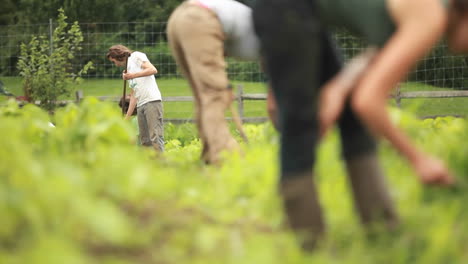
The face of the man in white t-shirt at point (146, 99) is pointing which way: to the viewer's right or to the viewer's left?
to the viewer's left

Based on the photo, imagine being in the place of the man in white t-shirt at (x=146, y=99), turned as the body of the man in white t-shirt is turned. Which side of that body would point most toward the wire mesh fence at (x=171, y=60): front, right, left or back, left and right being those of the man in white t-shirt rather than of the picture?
right

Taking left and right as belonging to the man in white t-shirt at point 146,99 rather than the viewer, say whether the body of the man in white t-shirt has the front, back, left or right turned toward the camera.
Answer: left
